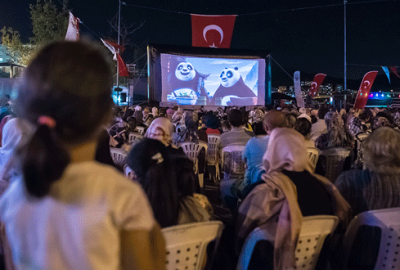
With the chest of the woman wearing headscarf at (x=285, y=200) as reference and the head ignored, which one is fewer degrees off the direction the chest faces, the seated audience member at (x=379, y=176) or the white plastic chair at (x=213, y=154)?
the white plastic chair

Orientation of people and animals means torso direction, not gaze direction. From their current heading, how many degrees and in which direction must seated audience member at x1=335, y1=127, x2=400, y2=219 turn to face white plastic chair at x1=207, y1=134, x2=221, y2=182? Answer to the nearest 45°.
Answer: approximately 45° to their left

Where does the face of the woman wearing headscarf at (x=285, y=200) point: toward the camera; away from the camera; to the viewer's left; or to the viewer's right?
away from the camera

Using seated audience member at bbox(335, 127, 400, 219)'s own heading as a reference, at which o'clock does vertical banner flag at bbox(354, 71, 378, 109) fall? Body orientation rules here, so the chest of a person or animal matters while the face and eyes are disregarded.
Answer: The vertical banner flag is roughly at 12 o'clock from the seated audience member.

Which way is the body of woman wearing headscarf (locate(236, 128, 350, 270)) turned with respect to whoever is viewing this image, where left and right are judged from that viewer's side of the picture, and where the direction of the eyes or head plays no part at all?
facing away from the viewer

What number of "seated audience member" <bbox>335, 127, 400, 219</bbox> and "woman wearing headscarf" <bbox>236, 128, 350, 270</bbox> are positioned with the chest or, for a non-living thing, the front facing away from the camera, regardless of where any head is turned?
2

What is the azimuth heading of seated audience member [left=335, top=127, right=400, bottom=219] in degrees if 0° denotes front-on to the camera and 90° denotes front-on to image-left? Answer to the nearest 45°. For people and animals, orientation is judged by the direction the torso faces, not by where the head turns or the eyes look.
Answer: approximately 180°

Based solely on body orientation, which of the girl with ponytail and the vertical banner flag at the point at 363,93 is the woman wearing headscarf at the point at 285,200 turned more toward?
the vertical banner flag
